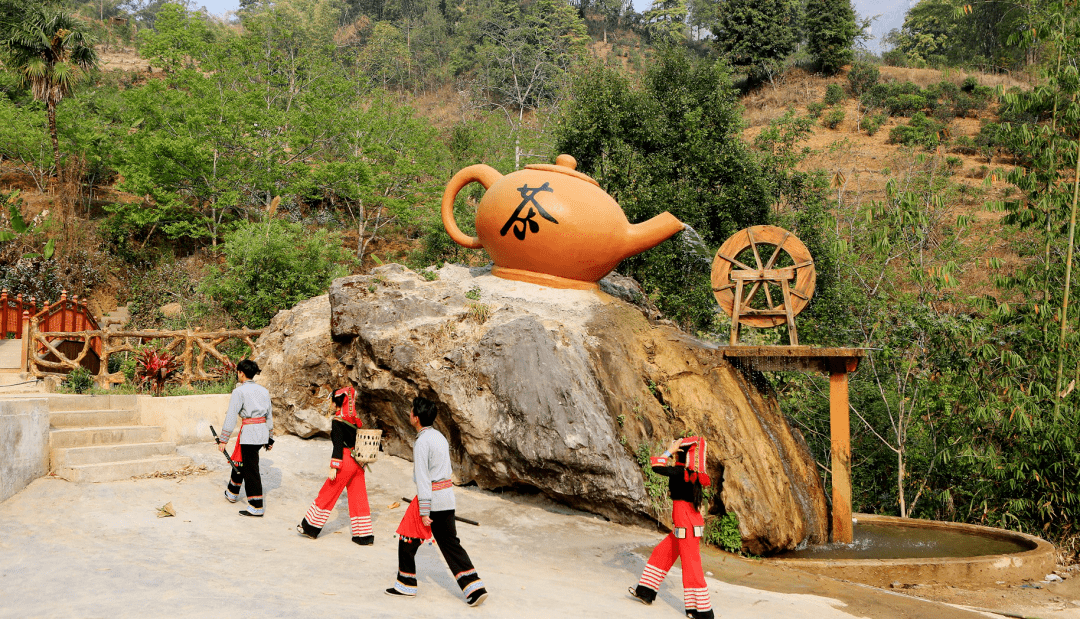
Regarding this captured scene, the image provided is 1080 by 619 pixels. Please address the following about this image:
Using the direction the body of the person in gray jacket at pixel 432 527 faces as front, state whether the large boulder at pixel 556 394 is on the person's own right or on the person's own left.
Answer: on the person's own right

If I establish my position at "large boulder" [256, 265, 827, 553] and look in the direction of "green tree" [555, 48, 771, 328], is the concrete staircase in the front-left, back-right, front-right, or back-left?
back-left

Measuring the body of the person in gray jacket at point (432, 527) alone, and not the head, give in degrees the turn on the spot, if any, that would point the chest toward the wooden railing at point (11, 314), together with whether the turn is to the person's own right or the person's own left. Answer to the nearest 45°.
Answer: approximately 45° to the person's own right

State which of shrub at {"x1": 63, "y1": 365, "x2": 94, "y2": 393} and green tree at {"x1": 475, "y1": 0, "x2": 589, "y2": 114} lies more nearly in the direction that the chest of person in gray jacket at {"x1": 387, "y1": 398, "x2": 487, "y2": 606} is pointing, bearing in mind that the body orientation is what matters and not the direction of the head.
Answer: the shrub

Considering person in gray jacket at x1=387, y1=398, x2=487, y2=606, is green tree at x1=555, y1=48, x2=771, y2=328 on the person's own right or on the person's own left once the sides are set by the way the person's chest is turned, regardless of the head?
on the person's own right

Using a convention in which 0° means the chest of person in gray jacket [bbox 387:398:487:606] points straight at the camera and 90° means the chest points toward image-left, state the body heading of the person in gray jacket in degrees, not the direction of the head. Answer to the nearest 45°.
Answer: approximately 90°

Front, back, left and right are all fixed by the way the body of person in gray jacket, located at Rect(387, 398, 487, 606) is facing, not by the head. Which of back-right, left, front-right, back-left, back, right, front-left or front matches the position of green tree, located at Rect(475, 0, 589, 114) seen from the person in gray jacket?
right

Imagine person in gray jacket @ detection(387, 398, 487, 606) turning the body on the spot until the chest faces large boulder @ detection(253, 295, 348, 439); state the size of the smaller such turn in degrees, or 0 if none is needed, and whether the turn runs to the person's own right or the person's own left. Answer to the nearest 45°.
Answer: approximately 90° to the person's own right

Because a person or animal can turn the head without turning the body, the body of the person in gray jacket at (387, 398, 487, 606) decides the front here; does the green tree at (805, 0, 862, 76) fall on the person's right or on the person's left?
on the person's right

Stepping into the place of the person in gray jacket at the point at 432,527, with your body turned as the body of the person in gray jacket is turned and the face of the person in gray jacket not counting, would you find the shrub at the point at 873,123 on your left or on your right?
on your right

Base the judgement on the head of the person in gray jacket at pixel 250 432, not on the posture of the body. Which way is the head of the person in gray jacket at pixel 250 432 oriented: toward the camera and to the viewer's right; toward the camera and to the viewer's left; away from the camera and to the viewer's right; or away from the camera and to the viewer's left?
away from the camera and to the viewer's left

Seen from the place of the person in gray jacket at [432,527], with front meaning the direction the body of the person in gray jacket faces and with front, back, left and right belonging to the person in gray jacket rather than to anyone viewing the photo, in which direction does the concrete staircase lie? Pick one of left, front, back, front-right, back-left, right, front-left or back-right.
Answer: front-right

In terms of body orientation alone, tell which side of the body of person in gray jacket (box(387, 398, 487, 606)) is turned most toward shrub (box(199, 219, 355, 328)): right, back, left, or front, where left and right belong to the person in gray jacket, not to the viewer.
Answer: right
